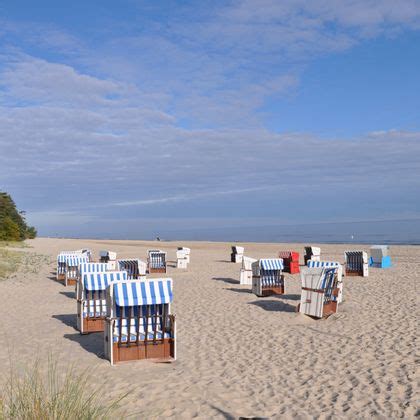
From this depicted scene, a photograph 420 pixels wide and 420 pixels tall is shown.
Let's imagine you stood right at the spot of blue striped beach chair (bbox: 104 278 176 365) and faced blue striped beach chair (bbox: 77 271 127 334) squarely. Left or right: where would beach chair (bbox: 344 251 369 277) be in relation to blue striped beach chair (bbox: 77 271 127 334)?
right

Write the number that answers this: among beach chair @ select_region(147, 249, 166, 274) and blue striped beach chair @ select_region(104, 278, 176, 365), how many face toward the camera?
2

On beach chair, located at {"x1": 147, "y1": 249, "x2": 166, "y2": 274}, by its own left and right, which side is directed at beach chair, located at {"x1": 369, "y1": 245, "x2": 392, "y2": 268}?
left

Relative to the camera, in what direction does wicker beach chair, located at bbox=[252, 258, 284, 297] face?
facing the viewer and to the right of the viewer

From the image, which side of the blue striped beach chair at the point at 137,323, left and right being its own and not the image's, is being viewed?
front

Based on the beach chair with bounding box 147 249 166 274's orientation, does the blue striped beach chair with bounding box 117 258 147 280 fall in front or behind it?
in front

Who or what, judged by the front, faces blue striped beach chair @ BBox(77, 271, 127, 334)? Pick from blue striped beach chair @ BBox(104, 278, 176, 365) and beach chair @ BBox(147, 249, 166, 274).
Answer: the beach chair

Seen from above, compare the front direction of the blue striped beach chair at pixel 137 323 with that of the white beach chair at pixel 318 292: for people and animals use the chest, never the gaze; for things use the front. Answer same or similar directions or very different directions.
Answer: same or similar directions

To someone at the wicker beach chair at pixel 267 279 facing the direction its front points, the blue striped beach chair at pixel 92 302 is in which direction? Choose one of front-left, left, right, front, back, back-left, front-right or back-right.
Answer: right

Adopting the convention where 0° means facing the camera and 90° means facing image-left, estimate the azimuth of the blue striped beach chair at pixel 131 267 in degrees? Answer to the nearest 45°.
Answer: approximately 45°

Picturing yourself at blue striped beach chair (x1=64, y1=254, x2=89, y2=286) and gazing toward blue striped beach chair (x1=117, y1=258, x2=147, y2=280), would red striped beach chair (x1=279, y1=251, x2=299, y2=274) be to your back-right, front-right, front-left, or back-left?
front-left

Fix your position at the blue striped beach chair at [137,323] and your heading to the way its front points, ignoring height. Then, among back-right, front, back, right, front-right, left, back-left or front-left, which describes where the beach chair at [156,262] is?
back
